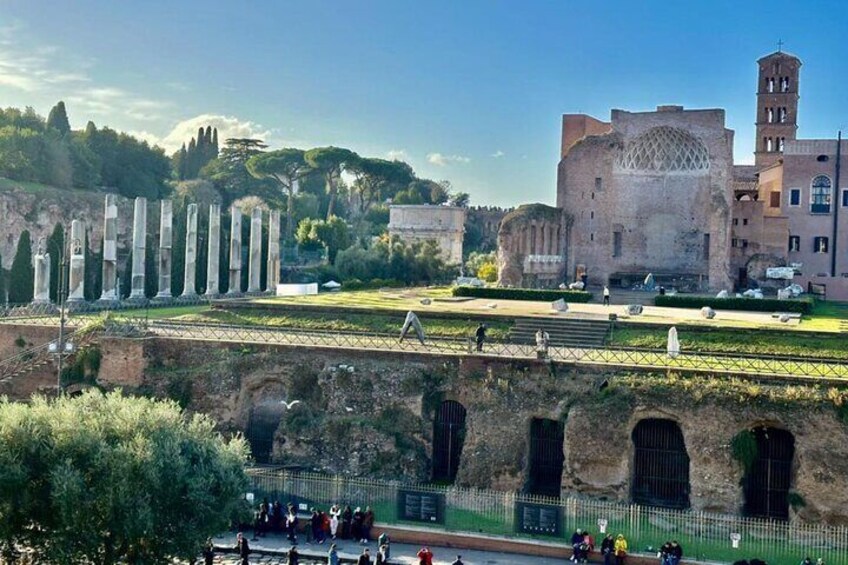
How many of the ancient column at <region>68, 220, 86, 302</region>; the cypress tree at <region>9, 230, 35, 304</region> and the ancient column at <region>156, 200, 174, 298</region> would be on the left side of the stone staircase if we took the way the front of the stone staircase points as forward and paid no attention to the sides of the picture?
0

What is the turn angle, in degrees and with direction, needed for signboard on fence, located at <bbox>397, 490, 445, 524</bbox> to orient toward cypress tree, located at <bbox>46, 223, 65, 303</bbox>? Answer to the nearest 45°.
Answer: approximately 135° to its right

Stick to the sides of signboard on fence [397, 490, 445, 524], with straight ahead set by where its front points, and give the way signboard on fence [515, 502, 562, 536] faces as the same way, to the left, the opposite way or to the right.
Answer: the same way

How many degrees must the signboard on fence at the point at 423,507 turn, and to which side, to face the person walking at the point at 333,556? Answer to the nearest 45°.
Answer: approximately 45° to its right

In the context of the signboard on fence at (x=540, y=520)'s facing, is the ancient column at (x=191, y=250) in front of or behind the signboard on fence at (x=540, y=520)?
behind

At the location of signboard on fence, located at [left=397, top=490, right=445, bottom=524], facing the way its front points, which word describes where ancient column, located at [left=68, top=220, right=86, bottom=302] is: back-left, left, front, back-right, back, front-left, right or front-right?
back-right

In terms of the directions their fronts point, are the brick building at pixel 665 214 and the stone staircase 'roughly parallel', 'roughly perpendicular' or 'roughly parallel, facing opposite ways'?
roughly parallel

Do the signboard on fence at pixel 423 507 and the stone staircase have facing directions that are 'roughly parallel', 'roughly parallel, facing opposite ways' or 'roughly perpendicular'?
roughly parallel

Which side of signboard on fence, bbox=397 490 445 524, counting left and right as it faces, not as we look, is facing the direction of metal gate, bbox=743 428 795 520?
left

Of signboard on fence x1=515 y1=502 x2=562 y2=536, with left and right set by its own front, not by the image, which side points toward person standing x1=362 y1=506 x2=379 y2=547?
right

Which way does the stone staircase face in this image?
toward the camera

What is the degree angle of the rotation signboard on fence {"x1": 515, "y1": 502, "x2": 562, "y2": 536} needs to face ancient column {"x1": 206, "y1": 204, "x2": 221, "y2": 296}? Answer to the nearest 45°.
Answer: approximately 135° to its right

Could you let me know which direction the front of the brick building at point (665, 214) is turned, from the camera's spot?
facing the viewer

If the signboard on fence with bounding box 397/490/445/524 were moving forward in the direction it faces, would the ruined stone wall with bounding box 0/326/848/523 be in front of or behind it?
behind

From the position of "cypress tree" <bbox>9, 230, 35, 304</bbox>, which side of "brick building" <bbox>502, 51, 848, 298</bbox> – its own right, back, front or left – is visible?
right

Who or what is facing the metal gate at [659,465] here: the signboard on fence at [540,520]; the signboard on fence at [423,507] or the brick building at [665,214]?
the brick building
